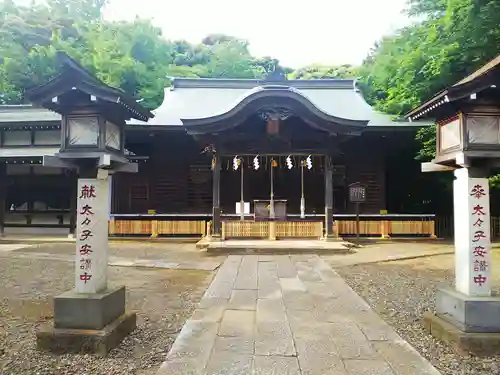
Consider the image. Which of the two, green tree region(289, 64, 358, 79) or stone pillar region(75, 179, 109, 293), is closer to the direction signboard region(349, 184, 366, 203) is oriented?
the stone pillar

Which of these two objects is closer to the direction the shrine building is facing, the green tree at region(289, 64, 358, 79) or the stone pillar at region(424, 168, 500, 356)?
the stone pillar

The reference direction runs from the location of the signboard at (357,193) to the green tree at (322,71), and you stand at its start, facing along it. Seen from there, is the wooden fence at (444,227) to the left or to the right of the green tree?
right

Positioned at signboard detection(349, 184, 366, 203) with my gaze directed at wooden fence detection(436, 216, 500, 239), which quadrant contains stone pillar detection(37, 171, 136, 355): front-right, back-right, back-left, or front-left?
back-right

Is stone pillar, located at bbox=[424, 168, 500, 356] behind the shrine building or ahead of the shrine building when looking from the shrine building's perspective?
ahead

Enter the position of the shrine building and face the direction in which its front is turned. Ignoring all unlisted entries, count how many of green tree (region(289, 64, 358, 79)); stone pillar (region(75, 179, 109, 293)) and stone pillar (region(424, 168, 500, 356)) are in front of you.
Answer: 2

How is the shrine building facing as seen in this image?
toward the camera

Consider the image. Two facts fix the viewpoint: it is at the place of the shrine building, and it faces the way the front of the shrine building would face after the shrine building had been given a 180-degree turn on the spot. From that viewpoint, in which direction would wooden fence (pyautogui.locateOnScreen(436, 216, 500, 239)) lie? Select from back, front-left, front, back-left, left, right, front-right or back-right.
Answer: right

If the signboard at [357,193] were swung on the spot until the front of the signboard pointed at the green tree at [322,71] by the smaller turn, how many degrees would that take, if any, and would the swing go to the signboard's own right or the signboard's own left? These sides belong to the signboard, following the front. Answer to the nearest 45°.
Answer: approximately 180°

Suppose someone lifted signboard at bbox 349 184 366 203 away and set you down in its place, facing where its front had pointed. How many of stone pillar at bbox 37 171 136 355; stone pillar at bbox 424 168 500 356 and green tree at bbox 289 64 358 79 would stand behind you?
1

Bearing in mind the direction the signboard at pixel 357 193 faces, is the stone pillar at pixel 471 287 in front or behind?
in front

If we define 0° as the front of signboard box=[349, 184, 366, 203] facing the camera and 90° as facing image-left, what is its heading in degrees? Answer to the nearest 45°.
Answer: approximately 0°

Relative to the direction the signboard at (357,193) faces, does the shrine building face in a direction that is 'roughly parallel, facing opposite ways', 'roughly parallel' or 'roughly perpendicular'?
roughly parallel

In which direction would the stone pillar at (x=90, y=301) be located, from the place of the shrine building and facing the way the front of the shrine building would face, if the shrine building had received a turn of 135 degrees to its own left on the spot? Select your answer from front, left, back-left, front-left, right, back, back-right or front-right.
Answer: back-right

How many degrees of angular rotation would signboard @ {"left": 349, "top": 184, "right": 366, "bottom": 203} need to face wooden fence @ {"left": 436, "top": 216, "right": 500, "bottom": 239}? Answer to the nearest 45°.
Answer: approximately 135° to its left
